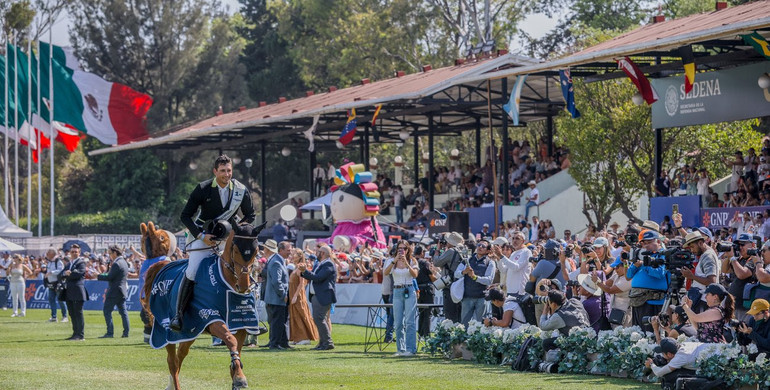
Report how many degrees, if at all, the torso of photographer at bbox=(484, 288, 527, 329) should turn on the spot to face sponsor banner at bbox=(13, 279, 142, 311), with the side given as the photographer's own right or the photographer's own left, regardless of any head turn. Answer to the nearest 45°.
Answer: approximately 45° to the photographer's own right

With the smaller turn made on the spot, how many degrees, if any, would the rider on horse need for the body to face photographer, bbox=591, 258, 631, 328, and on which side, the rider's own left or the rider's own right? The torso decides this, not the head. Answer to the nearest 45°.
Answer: approximately 45° to the rider's own left

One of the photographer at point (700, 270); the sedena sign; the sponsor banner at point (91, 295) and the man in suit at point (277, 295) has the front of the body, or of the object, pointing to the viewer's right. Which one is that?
the man in suit

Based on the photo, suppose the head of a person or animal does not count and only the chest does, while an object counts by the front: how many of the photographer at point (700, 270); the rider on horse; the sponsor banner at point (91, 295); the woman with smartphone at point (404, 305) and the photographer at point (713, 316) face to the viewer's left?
2

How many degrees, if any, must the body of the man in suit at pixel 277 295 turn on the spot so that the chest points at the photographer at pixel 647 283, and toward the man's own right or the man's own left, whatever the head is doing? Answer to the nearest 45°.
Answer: approximately 45° to the man's own right

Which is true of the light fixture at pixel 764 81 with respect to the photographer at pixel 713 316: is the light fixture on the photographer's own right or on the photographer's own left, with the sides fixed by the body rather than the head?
on the photographer's own right

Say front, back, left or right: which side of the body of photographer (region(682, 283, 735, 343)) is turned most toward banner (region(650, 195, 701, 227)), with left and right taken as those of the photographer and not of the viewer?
right

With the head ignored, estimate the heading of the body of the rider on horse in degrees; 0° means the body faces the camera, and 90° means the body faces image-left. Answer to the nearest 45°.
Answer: approximately 315°

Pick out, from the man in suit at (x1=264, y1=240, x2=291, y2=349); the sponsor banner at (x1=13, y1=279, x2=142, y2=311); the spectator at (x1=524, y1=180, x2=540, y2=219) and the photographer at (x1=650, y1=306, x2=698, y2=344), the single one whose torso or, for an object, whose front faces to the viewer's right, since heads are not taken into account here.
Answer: the man in suit

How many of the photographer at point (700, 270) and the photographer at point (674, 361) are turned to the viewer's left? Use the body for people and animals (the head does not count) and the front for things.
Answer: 2

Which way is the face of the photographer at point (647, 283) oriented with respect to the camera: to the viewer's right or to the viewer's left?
to the viewer's left
